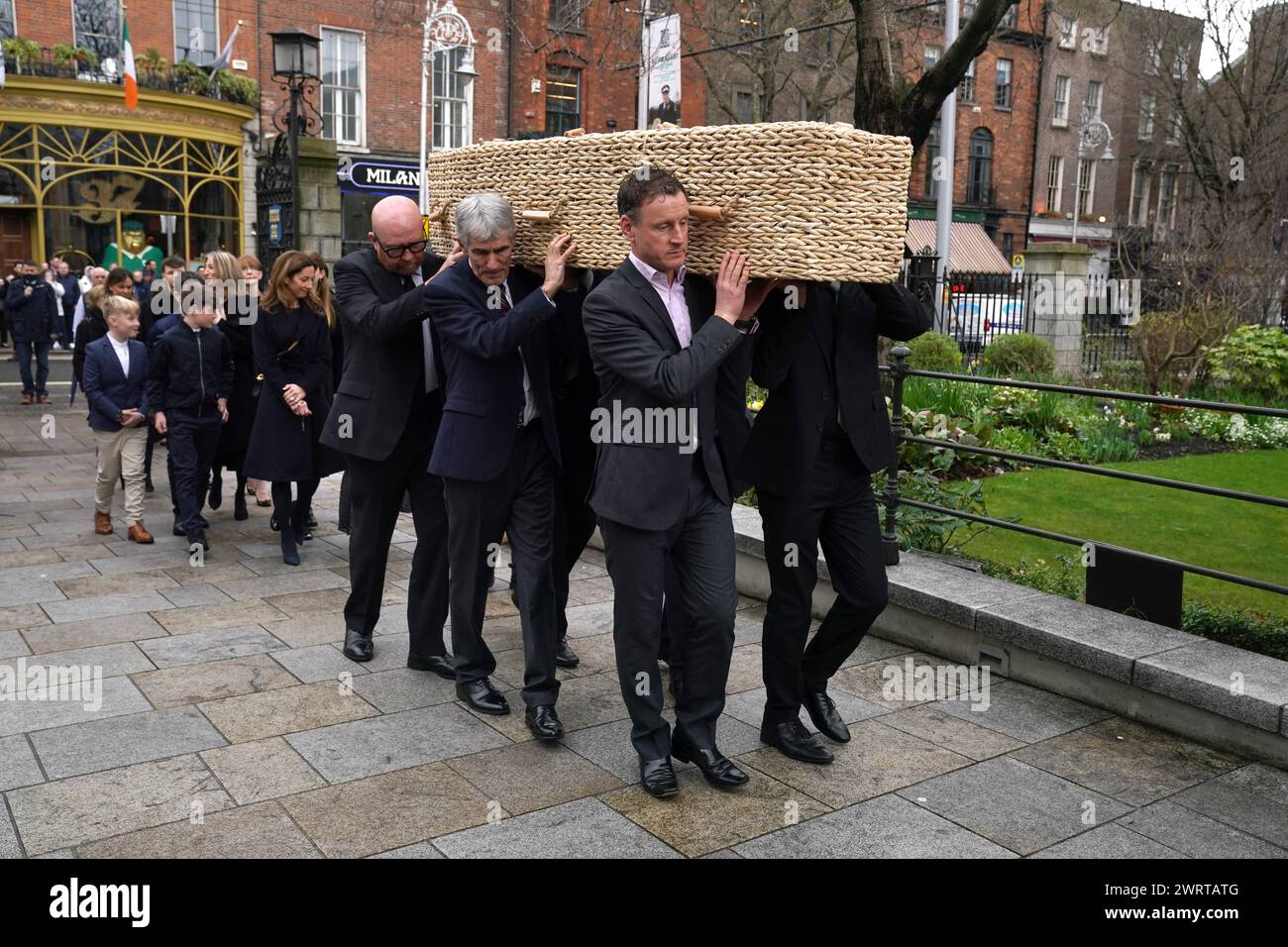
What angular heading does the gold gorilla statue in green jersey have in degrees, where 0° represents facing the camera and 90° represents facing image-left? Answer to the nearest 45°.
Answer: approximately 0°

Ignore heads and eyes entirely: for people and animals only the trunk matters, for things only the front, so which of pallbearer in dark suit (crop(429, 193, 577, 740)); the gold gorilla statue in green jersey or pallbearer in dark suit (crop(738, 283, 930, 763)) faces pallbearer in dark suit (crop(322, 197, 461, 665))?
the gold gorilla statue in green jersey

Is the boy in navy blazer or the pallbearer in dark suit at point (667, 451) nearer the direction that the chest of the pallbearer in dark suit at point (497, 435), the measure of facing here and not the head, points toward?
the pallbearer in dark suit

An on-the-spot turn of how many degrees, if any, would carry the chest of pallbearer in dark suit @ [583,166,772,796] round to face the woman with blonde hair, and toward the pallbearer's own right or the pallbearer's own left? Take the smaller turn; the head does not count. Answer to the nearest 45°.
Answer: approximately 180°

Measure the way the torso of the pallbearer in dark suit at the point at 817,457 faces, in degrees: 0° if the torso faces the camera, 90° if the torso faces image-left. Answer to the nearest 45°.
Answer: approximately 315°

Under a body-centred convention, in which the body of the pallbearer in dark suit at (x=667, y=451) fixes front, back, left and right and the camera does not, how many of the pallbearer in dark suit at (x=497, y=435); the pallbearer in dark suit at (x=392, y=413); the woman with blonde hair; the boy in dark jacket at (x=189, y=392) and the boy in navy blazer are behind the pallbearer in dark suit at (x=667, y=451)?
5

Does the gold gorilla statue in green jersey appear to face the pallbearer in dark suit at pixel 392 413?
yes

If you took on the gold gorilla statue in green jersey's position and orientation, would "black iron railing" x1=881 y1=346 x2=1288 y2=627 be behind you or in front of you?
in front

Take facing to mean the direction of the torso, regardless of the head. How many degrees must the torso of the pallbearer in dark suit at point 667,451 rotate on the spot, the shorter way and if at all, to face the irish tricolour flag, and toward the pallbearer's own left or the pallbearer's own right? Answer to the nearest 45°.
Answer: approximately 180°
